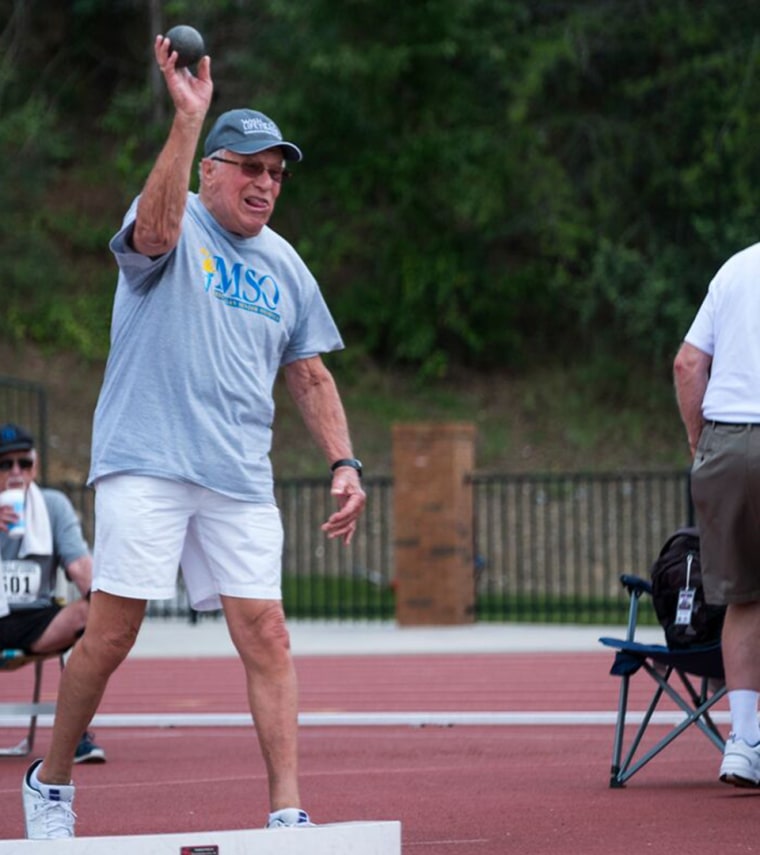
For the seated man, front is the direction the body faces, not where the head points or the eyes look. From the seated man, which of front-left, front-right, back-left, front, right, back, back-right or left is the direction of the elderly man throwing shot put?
front

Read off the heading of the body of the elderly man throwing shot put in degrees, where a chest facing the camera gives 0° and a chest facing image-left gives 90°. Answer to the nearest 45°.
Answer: approximately 315°

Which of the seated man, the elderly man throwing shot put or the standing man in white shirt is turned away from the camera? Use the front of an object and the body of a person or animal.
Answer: the standing man in white shirt

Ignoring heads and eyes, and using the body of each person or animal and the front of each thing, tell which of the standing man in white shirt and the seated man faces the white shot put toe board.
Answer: the seated man

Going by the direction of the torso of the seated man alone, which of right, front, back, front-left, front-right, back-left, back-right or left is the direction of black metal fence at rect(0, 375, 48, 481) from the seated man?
back

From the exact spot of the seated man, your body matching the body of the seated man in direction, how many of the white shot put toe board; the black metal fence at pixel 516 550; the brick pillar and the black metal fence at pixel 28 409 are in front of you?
1

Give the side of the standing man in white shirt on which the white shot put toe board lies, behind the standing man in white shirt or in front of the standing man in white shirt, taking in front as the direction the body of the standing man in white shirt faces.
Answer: behind

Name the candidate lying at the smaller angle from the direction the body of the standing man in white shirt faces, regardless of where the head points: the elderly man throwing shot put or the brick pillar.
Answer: the brick pillar

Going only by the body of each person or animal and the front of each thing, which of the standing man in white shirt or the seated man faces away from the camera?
the standing man in white shirt

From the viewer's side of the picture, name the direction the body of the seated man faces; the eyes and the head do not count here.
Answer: toward the camera

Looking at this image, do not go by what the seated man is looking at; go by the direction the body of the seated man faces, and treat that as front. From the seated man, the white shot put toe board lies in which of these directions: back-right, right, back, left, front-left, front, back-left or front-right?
front

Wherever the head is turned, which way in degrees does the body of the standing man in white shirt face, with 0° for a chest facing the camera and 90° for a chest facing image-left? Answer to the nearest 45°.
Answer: approximately 180°

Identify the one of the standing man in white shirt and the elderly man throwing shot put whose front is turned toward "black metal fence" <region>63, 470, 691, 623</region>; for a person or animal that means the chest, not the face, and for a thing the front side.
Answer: the standing man in white shirt

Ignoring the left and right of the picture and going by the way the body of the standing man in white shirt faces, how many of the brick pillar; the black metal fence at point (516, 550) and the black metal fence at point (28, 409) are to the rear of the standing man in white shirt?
0

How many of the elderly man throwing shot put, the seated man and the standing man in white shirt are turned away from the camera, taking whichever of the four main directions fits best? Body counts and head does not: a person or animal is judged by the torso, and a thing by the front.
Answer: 1
